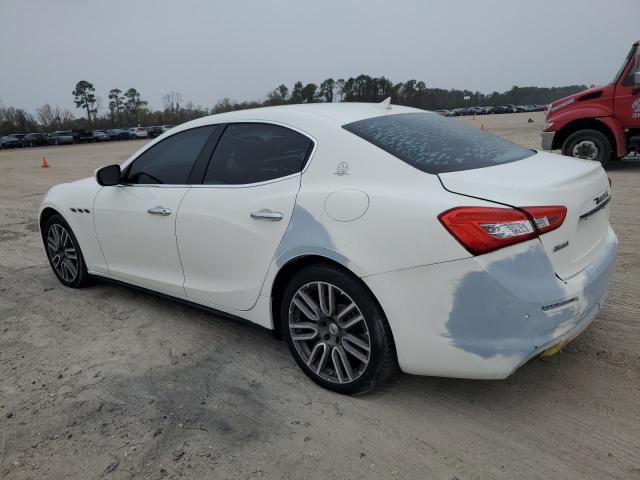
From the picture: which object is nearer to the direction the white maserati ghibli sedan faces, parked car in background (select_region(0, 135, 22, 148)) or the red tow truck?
the parked car in background

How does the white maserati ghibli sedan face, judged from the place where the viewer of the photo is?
facing away from the viewer and to the left of the viewer

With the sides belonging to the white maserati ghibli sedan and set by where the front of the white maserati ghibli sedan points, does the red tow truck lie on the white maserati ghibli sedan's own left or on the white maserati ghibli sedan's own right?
on the white maserati ghibli sedan's own right

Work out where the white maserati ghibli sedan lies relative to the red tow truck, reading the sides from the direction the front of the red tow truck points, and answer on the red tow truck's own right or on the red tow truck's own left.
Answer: on the red tow truck's own left

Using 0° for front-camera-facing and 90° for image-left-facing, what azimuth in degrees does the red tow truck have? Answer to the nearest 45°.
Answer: approximately 90°

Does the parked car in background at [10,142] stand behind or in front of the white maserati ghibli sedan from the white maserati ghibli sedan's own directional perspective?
in front
